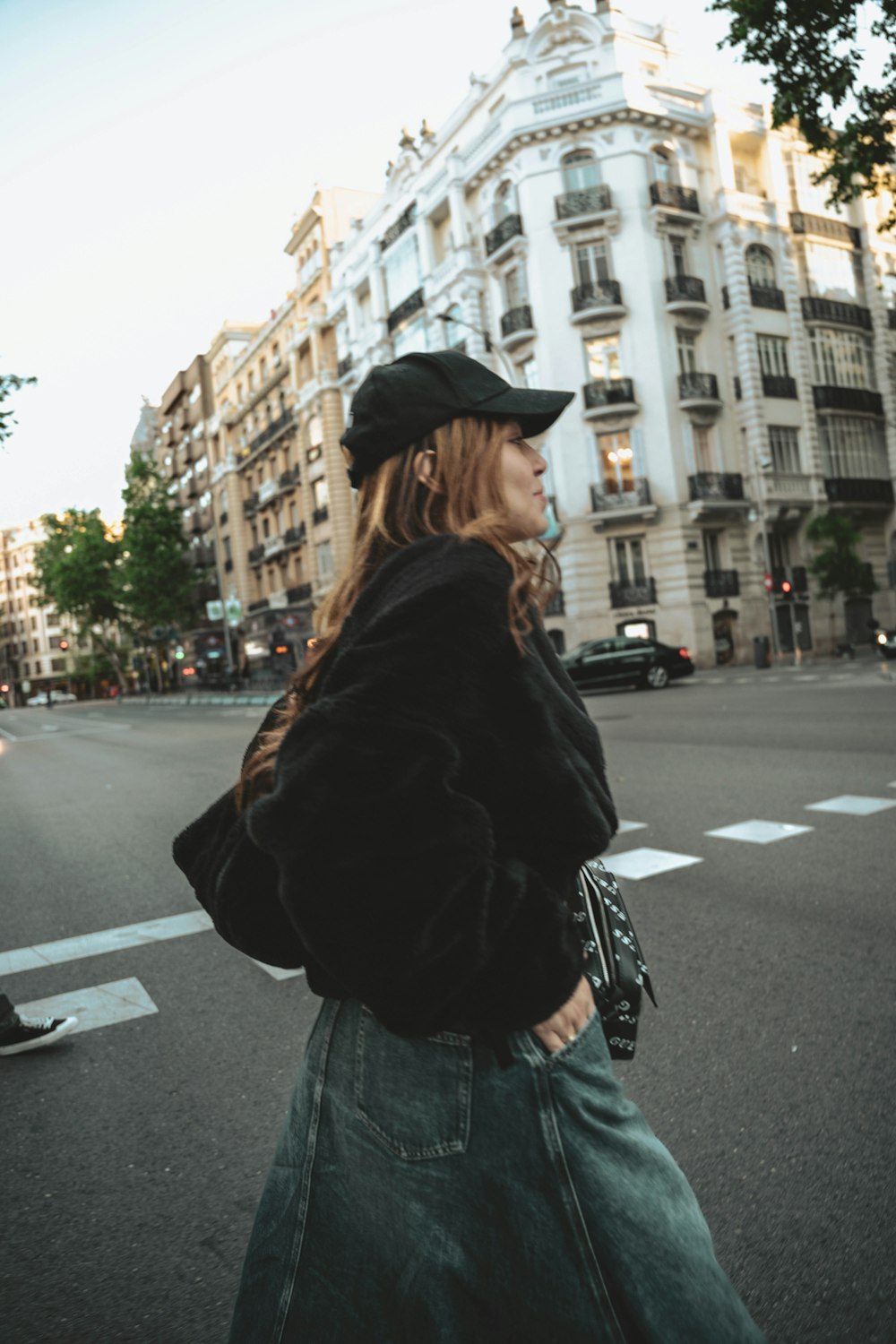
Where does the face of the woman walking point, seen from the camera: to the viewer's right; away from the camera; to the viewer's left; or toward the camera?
to the viewer's right

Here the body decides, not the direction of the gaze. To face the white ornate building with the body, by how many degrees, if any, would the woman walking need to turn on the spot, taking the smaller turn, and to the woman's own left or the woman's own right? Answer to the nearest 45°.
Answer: approximately 90° to the woman's own left

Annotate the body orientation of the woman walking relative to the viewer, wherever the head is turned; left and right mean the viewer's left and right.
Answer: facing to the right of the viewer
